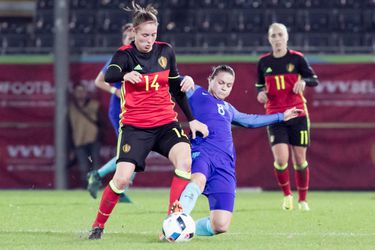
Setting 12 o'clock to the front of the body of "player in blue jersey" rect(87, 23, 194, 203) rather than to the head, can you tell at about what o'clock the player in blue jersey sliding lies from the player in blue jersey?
The player in blue jersey sliding is roughly at 1 o'clock from the player in blue jersey.

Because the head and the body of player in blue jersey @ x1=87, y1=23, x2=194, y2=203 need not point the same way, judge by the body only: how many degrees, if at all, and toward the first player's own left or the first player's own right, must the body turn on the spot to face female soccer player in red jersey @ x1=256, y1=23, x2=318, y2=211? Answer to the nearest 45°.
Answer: approximately 45° to the first player's own left

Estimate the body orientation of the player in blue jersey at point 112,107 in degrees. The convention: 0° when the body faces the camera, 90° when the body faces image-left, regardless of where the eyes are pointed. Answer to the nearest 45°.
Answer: approximately 315°

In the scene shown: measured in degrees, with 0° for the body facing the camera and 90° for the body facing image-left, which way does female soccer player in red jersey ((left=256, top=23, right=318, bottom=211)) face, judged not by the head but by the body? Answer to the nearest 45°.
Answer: approximately 0°

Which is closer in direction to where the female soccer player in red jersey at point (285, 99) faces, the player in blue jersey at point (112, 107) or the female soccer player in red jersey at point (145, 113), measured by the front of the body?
the female soccer player in red jersey
